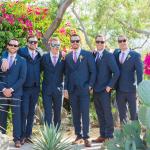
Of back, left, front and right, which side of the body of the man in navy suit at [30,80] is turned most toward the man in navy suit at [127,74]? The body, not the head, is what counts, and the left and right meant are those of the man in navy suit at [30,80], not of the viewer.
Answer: left

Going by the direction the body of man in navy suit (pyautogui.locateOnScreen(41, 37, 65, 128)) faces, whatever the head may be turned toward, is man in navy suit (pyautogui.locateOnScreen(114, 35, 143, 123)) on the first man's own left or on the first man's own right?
on the first man's own left

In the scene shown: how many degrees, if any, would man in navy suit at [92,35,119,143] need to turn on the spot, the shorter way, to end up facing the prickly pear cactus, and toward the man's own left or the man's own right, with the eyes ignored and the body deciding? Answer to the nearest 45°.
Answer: approximately 45° to the man's own left

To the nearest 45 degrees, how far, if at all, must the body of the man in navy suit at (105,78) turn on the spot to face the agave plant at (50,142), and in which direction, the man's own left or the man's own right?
0° — they already face it

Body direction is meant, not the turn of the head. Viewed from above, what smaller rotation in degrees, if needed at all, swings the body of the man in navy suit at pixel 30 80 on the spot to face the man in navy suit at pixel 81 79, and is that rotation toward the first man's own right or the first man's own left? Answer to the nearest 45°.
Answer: approximately 90° to the first man's own left

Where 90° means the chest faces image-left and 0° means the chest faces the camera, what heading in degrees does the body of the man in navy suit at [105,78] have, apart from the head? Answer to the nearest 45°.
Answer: approximately 45°

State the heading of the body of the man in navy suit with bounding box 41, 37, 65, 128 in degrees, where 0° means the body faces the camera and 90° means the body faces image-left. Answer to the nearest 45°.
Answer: approximately 0°

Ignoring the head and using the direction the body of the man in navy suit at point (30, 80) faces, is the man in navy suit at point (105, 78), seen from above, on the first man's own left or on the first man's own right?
on the first man's own left

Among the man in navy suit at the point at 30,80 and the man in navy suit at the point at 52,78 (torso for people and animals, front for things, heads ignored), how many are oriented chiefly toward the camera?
2
